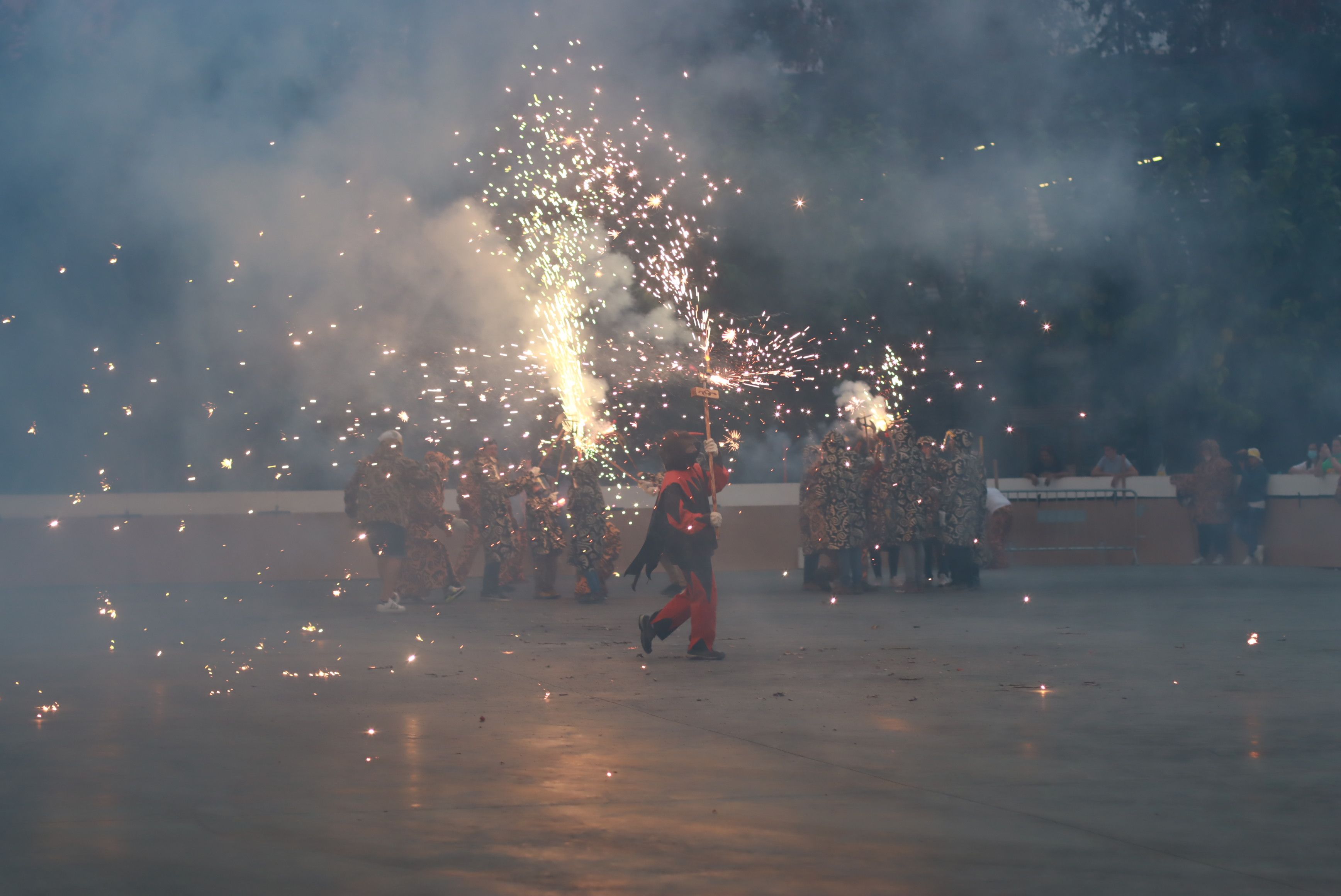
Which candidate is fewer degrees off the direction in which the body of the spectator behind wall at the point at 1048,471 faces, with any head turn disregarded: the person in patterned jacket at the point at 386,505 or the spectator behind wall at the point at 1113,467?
the person in patterned jacket

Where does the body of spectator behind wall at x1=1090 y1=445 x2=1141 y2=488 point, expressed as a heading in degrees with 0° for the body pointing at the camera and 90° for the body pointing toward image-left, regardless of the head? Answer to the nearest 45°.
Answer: approximately 0°

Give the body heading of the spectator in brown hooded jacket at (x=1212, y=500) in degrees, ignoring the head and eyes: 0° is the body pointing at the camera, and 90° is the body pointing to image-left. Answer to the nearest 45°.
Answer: approximately 45°

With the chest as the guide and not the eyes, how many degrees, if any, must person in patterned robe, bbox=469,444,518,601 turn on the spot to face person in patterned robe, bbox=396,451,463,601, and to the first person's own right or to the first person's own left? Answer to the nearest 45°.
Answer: approximately 135° to the first person's own right
